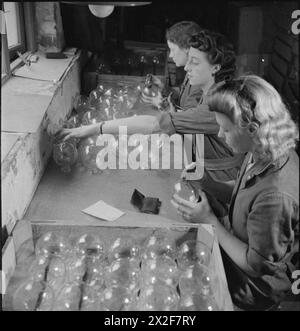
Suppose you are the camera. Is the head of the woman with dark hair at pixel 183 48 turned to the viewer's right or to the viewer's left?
to the viewer's left

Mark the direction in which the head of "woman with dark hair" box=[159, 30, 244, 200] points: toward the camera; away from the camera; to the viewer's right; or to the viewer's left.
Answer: to the viewer's left

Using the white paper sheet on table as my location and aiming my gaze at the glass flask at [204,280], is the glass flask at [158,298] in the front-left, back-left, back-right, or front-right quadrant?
front-right

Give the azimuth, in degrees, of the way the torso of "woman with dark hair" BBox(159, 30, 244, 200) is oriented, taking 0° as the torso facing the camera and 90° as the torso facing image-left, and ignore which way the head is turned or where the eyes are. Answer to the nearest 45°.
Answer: approximately 90°

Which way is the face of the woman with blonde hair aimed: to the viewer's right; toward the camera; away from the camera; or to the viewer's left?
to the viewer's left

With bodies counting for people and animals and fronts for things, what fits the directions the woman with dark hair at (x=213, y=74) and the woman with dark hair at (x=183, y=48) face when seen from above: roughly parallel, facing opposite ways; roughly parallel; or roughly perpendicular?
roughly parallel

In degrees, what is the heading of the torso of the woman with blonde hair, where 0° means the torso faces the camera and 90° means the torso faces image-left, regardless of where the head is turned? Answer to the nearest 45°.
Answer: approximately 90°

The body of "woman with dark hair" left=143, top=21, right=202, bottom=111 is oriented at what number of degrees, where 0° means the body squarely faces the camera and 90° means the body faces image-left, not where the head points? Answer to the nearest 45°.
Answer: approximately 90°

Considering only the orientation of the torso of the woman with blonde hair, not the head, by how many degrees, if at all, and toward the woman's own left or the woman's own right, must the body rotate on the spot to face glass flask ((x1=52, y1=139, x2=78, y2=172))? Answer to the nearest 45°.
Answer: approximately 45° to the woman's own right

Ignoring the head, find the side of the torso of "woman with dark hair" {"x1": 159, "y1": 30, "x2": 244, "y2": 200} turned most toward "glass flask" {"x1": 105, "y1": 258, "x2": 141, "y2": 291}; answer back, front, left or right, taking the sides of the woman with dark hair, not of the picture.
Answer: left

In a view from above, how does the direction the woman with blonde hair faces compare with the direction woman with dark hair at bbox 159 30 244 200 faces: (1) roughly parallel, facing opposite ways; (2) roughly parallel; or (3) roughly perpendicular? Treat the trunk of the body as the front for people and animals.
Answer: roughly parallel

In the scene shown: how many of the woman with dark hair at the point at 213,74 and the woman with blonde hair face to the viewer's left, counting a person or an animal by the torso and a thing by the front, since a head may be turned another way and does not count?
2

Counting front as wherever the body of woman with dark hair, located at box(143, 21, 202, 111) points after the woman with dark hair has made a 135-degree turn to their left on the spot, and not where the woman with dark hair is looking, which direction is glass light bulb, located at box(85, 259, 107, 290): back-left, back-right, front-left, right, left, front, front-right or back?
front-right
